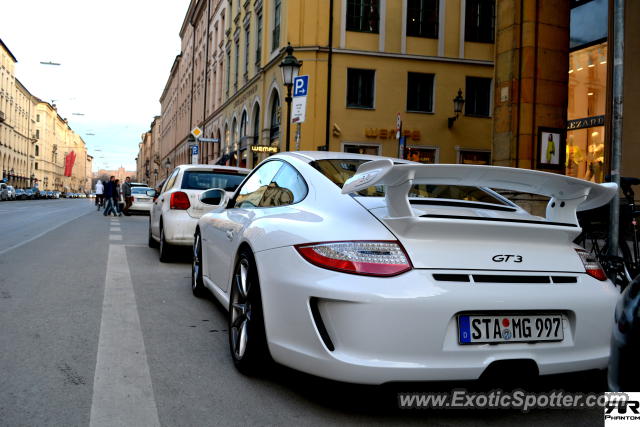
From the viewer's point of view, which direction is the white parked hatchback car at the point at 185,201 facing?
away from the camera

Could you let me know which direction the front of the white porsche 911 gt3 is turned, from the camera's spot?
facing away from the viewer and to the left of the viewer

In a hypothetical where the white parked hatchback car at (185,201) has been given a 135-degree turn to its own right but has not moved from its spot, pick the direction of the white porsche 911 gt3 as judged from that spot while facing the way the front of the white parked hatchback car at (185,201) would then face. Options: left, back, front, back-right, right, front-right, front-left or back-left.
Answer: front-right

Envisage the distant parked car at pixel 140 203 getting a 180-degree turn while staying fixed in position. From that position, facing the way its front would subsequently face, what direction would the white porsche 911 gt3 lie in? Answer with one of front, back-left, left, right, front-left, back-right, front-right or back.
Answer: front

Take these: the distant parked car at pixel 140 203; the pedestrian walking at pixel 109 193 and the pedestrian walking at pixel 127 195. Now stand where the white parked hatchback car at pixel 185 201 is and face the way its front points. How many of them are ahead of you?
3

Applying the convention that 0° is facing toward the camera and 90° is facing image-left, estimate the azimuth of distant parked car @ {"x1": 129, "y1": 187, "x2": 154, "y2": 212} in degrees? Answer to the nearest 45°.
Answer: approximately 180°

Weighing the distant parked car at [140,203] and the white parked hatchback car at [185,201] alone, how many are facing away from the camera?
2

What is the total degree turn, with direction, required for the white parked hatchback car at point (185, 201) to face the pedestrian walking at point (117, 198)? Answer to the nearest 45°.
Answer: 0° — it already faces them

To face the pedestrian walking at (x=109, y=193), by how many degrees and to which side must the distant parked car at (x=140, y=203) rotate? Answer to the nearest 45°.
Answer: approximately 135° to its left
